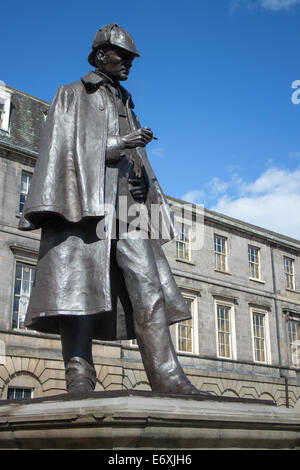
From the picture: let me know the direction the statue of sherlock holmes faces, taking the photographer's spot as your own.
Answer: facing the viewer and to the right of the viewer
